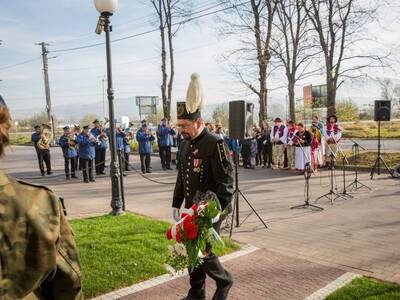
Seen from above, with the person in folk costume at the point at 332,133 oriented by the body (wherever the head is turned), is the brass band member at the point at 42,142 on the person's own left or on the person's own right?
on the person's own right

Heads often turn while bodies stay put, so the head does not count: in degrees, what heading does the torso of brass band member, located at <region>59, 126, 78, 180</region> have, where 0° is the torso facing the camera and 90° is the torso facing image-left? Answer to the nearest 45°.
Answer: approximately 315°

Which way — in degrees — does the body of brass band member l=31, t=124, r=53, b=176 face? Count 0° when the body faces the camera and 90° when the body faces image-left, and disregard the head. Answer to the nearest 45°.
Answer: approximately 315°

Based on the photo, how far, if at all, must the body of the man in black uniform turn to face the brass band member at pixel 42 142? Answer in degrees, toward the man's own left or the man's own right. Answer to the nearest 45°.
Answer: approximately 90° to the man's own right

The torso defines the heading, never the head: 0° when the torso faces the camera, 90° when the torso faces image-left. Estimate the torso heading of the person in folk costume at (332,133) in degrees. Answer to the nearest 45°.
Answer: approximately 0°

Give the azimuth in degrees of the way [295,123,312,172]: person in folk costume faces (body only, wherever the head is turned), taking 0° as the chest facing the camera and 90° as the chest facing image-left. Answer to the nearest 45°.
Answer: approximately 45°

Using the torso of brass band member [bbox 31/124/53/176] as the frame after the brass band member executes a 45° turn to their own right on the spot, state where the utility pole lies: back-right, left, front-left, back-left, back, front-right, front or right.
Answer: back
